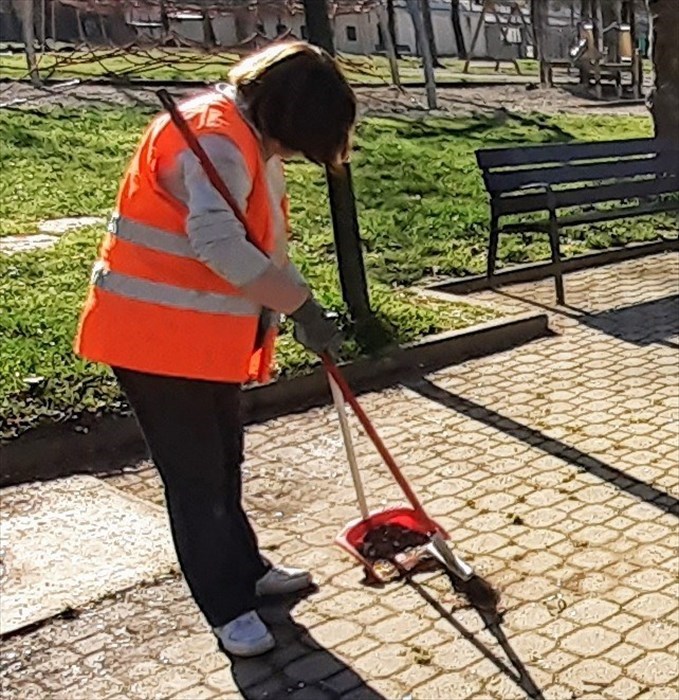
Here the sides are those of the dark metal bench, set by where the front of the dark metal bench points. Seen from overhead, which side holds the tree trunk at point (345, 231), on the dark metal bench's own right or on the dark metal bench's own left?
on the dark metal bench's own right

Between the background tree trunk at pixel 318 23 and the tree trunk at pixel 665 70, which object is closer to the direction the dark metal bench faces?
the background tree trunk

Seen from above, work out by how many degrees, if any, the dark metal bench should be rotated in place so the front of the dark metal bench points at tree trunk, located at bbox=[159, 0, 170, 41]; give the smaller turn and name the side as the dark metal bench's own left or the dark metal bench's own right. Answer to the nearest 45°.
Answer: approximately 180°

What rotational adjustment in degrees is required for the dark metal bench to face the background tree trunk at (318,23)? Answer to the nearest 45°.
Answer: approximately 90° to its right

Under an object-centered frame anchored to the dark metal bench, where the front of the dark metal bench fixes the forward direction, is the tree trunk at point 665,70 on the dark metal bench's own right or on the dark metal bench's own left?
on the dark metal bench's own left

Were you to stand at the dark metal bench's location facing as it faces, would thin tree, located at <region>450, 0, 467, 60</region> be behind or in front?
behind

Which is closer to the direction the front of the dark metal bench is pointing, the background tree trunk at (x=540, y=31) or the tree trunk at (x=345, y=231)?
the tree trunk

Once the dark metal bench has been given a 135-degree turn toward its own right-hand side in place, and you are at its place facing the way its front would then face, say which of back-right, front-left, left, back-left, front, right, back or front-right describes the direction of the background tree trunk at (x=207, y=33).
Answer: front-right

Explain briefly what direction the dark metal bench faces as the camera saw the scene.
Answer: facing the viewer and to the right of the viewer
